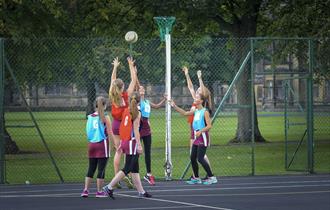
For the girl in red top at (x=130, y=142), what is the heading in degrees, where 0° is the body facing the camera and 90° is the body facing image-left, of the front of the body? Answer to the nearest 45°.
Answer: approximately 225°

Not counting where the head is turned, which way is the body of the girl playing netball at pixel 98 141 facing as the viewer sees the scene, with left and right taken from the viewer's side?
facing away from the viewer and to the right of the viewer

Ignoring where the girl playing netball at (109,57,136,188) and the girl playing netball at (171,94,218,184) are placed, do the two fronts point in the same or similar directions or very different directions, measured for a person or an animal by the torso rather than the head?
very different directions

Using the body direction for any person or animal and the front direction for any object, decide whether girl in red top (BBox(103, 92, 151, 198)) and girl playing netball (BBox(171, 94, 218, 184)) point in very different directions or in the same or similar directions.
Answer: very different directions

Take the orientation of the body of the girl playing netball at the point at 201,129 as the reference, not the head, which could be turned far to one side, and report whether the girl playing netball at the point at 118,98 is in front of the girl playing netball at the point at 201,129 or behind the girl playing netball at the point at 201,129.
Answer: in front

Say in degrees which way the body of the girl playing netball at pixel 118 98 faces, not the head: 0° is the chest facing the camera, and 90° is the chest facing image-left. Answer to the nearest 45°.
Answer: approximately 225°

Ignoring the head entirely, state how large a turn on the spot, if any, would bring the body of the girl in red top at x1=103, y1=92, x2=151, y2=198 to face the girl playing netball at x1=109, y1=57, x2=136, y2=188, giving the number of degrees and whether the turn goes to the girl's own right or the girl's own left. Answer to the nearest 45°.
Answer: approximately 45° to the girl's own left

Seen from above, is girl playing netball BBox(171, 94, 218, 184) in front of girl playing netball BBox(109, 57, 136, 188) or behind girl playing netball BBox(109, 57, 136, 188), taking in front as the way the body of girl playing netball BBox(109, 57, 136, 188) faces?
in front

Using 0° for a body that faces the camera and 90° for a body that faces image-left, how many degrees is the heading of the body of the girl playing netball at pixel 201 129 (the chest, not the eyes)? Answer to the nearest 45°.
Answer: approximately 45°

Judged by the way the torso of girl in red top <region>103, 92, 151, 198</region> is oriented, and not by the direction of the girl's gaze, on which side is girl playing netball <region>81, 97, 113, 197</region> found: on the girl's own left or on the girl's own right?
on the girl's own left
